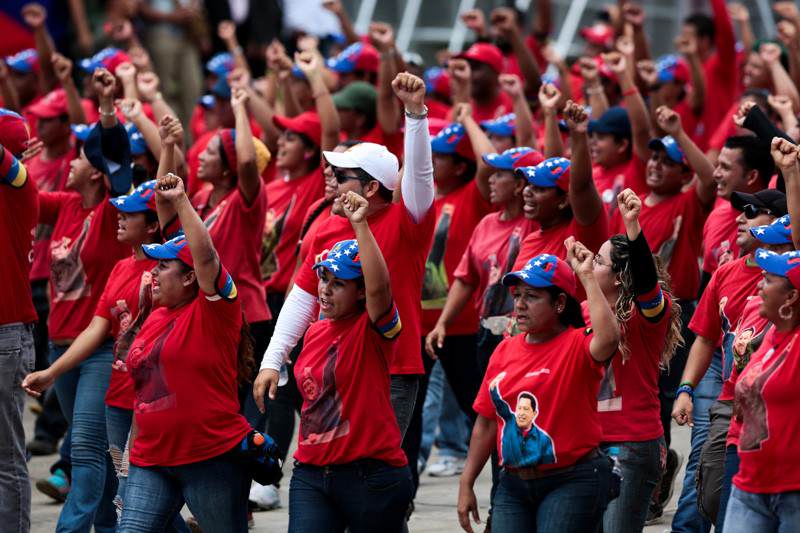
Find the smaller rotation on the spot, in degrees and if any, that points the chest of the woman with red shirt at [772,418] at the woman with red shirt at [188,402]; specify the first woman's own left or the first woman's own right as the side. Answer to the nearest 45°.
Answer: approximately 45° to the first woman's own right

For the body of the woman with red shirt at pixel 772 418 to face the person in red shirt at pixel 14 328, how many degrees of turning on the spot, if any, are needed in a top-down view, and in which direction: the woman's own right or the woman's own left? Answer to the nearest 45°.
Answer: approximately 45° to the woman's own right

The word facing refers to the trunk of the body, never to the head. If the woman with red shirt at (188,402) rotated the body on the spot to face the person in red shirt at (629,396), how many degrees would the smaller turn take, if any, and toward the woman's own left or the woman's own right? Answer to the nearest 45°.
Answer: approximately 135° to the woman's own left

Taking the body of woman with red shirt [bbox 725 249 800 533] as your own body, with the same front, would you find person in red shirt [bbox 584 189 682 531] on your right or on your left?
on your right

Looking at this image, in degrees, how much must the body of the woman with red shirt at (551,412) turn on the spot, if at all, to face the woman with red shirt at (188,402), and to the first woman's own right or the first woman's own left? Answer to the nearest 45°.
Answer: approximately 45° to the first woman's own right
